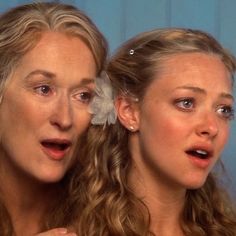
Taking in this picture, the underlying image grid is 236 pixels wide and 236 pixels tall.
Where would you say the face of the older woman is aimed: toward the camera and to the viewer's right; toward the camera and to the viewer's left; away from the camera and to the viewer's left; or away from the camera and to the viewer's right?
toward the camera and to the viewer's right

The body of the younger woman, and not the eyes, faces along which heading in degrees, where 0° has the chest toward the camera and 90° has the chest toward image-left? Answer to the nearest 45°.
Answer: approximately 315°

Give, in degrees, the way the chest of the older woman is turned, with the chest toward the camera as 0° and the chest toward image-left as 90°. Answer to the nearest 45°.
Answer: approximately 315°
